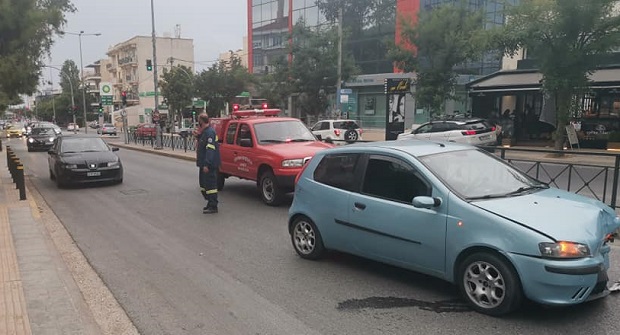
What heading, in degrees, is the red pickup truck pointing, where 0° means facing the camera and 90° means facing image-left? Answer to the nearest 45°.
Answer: approximately 315°

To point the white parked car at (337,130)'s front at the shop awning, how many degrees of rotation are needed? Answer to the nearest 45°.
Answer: approximately 135° to its right

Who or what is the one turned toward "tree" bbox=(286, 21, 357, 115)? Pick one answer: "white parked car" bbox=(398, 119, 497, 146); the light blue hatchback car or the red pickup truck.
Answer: the white parked car

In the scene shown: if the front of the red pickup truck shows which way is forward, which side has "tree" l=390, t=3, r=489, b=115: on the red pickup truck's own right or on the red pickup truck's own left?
on the red pickup truck's own left

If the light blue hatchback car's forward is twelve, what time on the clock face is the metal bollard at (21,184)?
The metal bollard is roughly at 5 o'clock from the light blue hatchback car.

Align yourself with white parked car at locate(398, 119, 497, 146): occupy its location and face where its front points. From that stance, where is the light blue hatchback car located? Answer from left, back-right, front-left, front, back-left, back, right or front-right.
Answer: back-left

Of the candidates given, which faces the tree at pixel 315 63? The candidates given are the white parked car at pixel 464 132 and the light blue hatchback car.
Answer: the white parked car

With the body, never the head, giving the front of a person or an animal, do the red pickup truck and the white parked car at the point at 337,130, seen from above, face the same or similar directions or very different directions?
very different directions

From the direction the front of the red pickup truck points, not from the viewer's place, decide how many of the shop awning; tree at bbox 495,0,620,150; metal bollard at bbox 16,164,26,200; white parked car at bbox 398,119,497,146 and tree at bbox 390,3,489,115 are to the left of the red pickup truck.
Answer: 4

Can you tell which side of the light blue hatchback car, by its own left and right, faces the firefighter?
back

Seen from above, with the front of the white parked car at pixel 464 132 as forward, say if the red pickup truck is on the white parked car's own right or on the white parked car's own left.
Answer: on the white parked car's own left

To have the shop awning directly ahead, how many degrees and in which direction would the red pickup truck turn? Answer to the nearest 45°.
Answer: approximately 90° to its left

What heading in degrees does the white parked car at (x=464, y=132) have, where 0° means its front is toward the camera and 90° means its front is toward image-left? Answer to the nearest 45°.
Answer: approximately 135°
